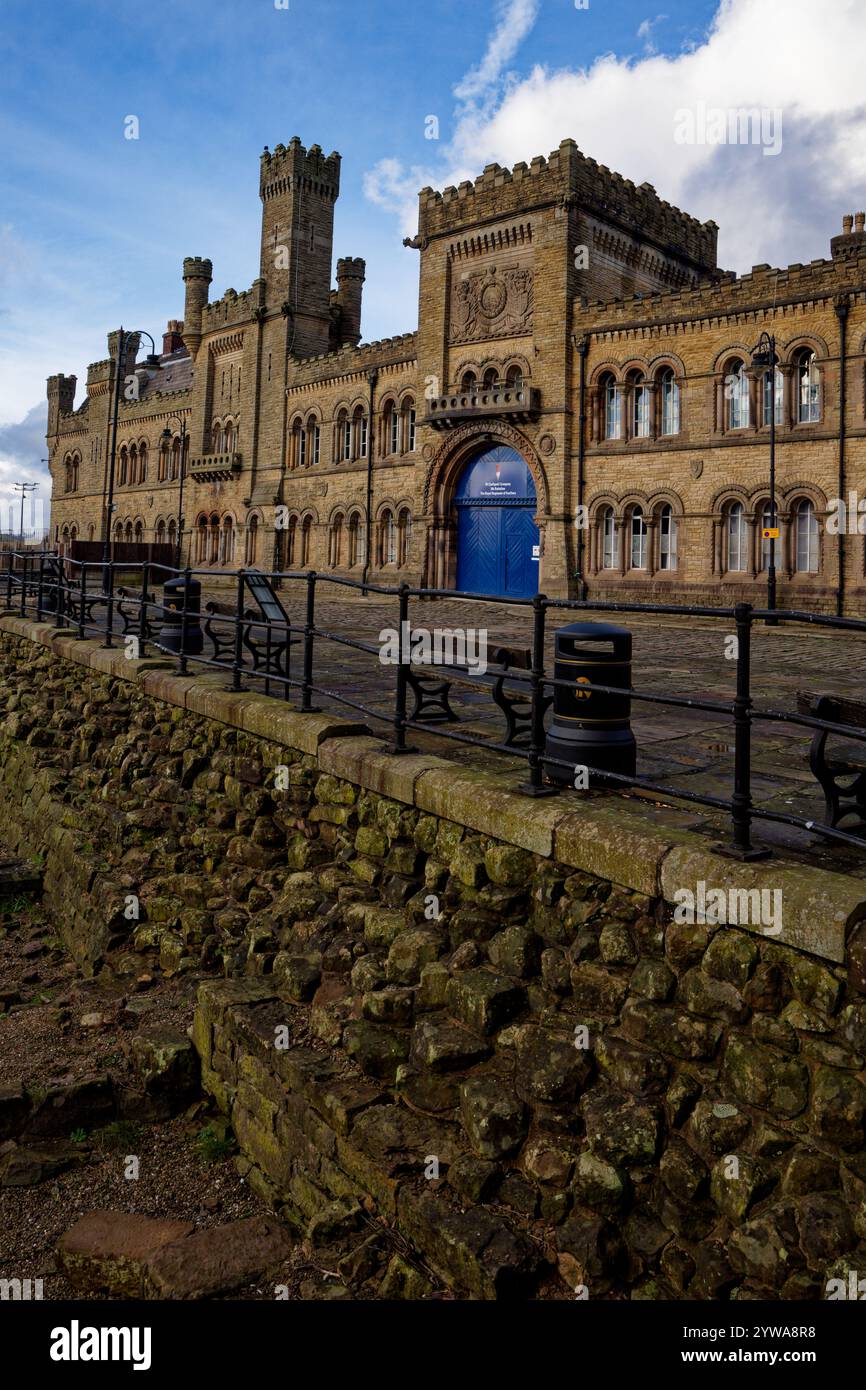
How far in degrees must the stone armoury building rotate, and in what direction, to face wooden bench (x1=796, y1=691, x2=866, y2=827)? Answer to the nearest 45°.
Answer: approximately 45° to its left

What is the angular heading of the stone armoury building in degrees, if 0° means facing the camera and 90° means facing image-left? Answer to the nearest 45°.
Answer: approximately 45°
